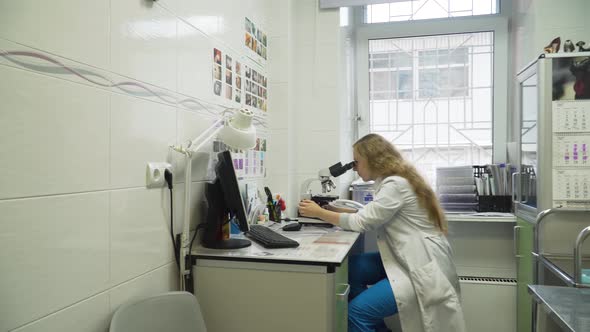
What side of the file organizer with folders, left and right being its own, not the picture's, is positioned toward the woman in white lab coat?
front

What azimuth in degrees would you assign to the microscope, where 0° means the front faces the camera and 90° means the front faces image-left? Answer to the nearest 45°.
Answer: approximately 270°

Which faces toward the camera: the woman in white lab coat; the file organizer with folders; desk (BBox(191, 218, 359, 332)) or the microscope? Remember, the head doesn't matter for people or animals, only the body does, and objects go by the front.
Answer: the file organizer with folders

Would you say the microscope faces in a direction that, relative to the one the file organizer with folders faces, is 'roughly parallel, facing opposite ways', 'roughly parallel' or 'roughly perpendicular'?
roughly perpendicular

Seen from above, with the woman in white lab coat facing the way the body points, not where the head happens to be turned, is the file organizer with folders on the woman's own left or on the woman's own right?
on the woman's own right

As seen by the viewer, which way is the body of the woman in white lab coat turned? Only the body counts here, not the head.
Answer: to the viewer's left

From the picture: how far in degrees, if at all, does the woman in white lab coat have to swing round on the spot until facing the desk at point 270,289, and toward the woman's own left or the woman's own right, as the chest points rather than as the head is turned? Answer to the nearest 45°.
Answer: approximately 45° to the woman's own left

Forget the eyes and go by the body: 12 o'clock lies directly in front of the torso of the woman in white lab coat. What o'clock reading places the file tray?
The file tray is roughly at 4 o'clock from the woman in white lab coat.

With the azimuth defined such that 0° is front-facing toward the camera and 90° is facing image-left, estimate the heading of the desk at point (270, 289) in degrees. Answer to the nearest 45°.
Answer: approximately 270°

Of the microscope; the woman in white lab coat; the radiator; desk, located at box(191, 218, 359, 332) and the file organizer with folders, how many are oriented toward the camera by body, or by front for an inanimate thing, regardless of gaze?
2

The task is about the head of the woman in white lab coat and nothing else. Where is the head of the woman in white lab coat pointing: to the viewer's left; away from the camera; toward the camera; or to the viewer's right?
to the viewer's left
